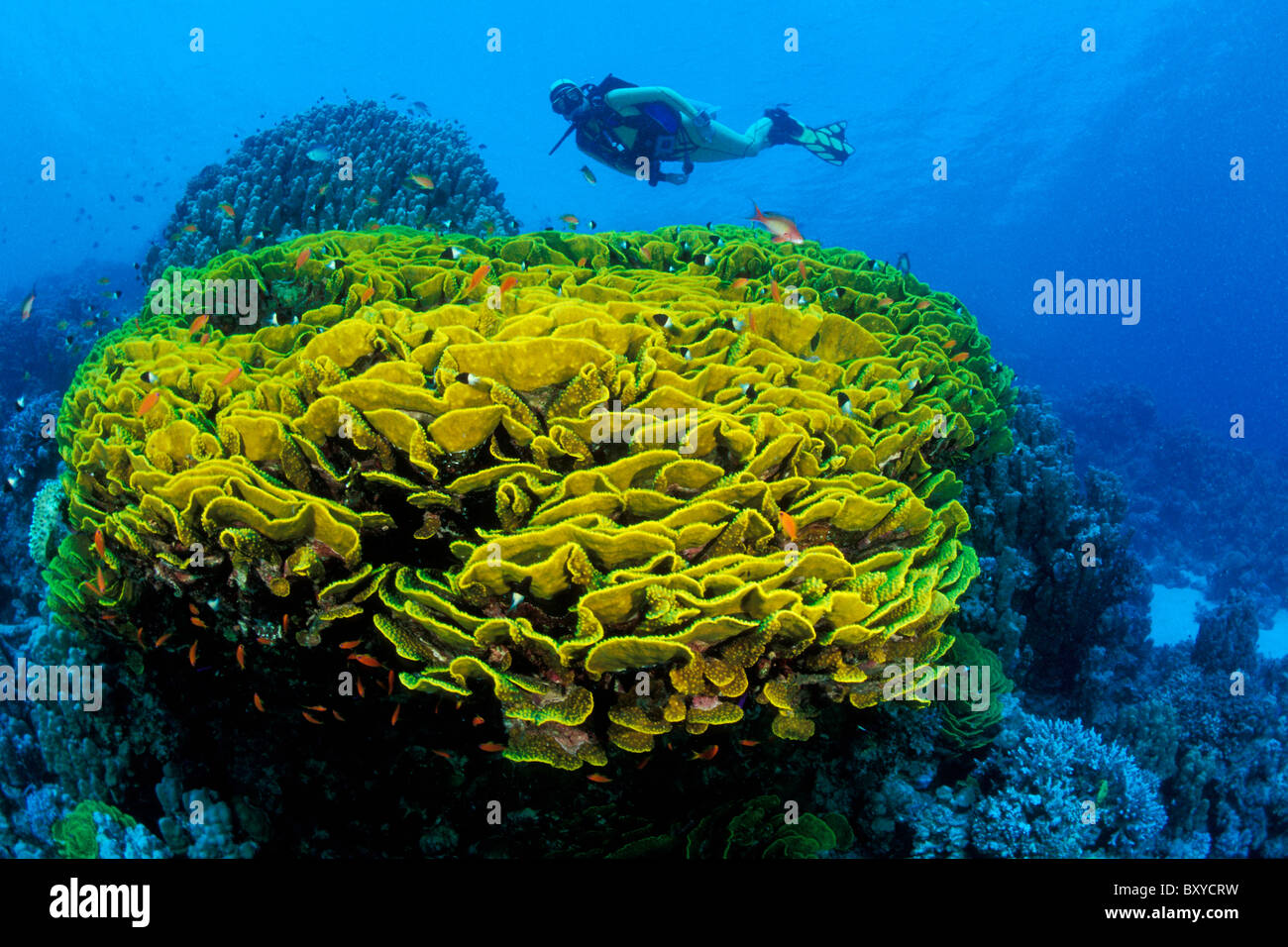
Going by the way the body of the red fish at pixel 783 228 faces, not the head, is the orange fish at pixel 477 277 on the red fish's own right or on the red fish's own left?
on the red fish's own right

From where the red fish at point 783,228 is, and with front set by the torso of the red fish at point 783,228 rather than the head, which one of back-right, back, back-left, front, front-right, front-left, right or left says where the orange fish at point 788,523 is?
right

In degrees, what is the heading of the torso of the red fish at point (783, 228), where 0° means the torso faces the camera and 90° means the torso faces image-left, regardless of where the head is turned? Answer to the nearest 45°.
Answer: approximately 270°

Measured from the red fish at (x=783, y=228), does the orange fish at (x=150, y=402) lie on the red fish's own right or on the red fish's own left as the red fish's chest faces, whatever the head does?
on the red fish's own right

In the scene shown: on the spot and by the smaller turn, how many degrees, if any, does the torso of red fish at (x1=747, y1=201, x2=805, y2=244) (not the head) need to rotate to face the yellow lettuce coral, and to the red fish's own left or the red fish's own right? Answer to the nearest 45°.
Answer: approximately 90° to the red fish's own right
